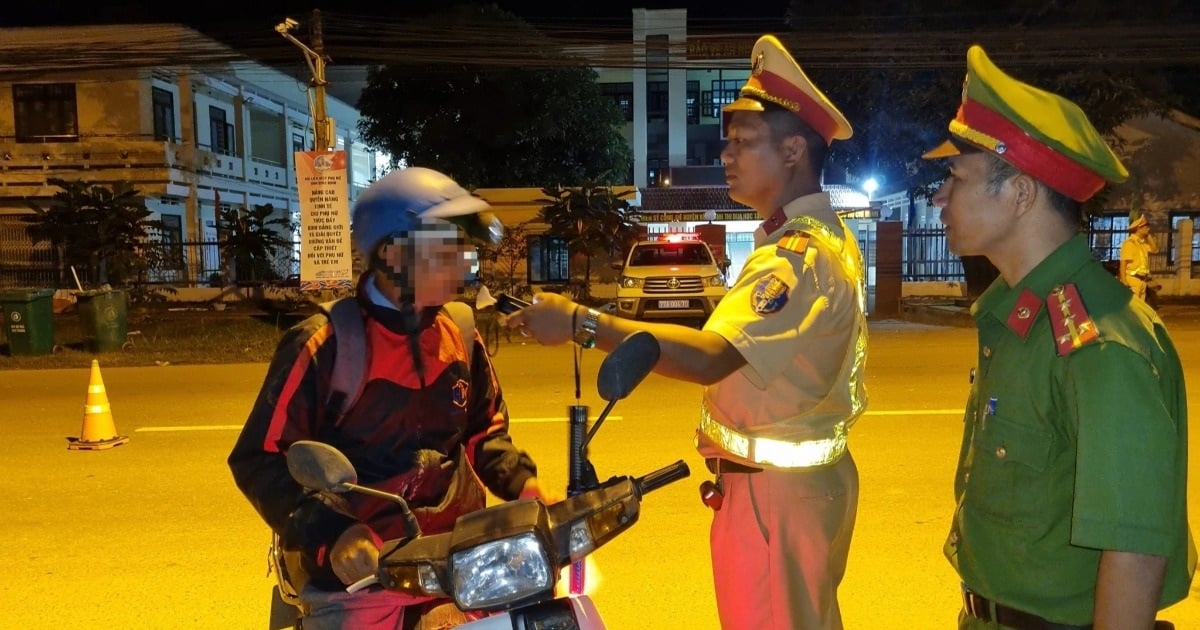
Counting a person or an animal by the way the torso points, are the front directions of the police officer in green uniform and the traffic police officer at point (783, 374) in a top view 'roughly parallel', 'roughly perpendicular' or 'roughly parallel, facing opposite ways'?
roughly parallel

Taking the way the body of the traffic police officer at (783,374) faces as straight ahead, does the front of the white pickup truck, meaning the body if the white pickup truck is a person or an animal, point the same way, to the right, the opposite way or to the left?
to the left

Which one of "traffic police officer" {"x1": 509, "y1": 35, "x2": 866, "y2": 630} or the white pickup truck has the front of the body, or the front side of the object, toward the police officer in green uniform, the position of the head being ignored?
the white pickup truck

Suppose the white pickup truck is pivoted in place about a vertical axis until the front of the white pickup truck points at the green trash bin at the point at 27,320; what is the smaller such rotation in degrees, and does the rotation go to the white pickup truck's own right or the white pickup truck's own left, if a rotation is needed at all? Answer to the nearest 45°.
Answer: approximately 90° to the white pickup truck's own right

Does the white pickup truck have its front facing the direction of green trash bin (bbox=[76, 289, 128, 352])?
no

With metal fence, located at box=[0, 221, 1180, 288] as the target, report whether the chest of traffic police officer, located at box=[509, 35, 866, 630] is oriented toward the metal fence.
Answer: no

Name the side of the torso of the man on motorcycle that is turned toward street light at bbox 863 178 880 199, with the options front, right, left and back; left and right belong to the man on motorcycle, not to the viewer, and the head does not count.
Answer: left

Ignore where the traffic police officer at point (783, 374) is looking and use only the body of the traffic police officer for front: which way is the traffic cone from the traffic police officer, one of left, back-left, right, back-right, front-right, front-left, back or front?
front-right

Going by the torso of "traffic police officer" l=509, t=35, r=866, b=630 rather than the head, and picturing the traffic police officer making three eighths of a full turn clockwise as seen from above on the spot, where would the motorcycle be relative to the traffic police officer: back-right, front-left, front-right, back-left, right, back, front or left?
back

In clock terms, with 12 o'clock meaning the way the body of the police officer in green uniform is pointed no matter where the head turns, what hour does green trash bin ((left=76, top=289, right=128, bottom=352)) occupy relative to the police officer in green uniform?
The green trash bin is roughly at 1 o'clock from the police officer in green uniform.

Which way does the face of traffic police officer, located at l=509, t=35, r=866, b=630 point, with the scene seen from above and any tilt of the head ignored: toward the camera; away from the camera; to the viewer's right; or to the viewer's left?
to the viewer's left

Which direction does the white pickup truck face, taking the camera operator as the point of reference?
facing the viewer

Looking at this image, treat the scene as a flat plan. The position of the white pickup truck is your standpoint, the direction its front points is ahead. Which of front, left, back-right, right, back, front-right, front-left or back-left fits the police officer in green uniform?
front

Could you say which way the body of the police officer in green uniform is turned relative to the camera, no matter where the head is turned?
to the viewer's left

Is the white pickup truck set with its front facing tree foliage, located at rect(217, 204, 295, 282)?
no

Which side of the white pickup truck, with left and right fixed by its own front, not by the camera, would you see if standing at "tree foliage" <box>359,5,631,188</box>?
back

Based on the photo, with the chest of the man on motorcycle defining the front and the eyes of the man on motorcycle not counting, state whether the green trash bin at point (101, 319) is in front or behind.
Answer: behind

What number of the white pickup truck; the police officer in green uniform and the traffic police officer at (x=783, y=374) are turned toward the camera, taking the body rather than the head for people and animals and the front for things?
1
